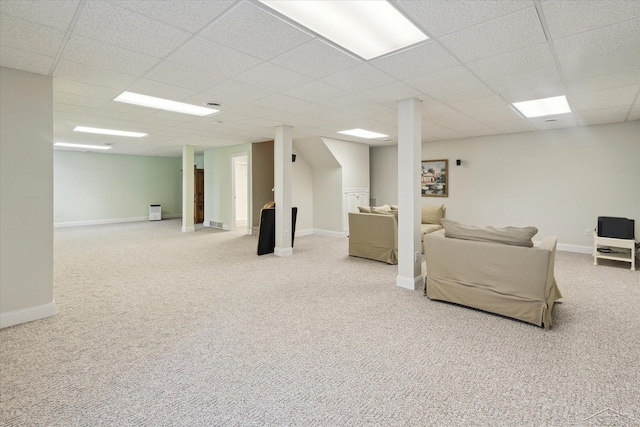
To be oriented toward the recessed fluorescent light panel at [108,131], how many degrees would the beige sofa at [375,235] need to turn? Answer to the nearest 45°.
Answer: approximately 135° to its right

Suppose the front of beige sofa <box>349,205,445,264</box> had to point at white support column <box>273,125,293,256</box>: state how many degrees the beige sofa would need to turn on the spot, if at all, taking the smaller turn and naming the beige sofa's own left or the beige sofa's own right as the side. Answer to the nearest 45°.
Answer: approximately 135° to the beige sofa's own right

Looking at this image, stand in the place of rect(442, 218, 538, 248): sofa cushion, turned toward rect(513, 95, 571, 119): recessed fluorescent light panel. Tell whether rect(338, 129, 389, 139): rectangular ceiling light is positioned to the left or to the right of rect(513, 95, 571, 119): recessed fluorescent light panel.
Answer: left

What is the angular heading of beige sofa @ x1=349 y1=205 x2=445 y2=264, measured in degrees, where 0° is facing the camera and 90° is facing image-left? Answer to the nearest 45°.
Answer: approximately 315°

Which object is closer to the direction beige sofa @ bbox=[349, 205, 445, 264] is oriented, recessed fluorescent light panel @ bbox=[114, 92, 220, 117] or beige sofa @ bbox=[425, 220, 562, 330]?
the beige sofa

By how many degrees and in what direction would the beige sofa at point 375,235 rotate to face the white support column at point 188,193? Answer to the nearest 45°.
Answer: approximately 180°
